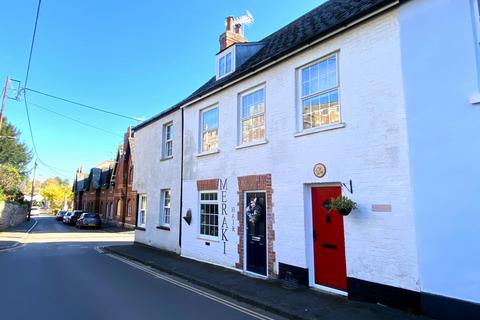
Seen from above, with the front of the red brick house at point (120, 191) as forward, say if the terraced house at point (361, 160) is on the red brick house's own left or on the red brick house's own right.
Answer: on the red brick house's own left

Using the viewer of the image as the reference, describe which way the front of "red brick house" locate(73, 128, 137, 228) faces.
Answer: facing the viewer and to the left of the viewer

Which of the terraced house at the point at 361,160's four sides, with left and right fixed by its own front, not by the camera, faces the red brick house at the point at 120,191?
right

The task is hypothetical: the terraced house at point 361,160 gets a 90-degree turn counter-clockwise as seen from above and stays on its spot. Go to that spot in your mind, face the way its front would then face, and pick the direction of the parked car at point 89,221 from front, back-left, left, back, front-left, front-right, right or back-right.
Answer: back

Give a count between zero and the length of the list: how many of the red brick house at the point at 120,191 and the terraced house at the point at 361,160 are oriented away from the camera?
0

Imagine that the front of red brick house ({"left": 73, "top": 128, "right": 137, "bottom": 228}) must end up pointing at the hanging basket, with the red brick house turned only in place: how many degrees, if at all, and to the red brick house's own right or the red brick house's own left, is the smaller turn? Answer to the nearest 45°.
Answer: approximately 45° to the red brick house's own left

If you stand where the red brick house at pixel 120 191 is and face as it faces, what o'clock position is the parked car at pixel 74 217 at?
The parked car is roughly at 3 o'clock from the red brick house.
